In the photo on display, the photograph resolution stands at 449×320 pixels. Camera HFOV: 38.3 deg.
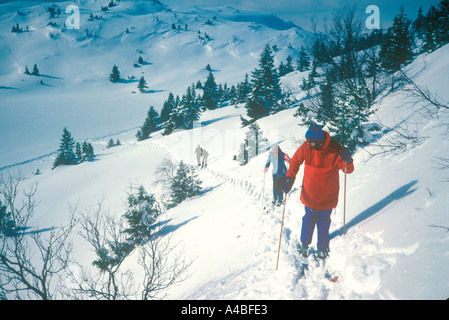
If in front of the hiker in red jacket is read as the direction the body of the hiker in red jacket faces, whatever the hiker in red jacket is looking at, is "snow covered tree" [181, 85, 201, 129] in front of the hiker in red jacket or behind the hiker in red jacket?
behind

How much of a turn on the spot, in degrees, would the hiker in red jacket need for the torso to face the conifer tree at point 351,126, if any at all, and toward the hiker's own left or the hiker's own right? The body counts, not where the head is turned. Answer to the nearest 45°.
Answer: approximately 180°

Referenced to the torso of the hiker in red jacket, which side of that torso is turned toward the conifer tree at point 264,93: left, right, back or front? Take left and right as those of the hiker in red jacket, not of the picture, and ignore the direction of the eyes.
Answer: back

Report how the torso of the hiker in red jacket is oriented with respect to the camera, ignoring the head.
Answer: toward the camera

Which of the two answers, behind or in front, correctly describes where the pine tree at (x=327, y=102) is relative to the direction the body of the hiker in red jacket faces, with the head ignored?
behind

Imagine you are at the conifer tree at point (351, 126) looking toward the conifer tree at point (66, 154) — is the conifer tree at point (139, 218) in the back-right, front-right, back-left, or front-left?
front-left

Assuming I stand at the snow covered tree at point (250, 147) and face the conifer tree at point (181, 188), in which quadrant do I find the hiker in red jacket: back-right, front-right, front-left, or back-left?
front-left

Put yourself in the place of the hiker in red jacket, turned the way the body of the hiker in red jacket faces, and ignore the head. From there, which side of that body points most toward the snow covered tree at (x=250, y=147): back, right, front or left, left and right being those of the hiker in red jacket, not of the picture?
back
